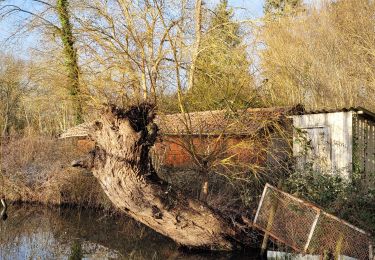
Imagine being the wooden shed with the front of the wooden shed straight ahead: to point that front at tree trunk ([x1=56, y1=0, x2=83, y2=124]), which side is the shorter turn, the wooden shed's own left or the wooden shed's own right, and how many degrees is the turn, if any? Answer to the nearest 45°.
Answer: approximately 45° to the wooden shed's own right

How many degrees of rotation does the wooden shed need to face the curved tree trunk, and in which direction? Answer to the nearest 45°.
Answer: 0° — it already faces it

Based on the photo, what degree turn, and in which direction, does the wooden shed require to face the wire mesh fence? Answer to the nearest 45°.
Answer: approximately 45° to its left

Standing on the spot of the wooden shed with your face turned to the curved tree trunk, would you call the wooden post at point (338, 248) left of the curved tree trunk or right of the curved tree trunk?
left

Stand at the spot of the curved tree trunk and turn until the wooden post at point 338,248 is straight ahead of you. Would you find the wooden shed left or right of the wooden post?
left

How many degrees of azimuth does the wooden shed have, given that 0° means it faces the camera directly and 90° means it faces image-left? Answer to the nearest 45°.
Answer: approximately 45°
